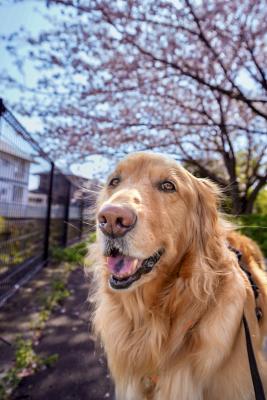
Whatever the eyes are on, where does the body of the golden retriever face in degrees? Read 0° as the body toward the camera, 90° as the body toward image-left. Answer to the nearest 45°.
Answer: approximately 45°

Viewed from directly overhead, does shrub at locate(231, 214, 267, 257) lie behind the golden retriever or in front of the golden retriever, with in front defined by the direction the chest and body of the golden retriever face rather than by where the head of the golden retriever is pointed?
behind

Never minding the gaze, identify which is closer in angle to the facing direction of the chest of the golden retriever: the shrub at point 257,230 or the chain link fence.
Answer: the chain link fence

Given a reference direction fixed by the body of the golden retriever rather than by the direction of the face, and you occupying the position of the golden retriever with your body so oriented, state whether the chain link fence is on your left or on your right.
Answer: on your right
